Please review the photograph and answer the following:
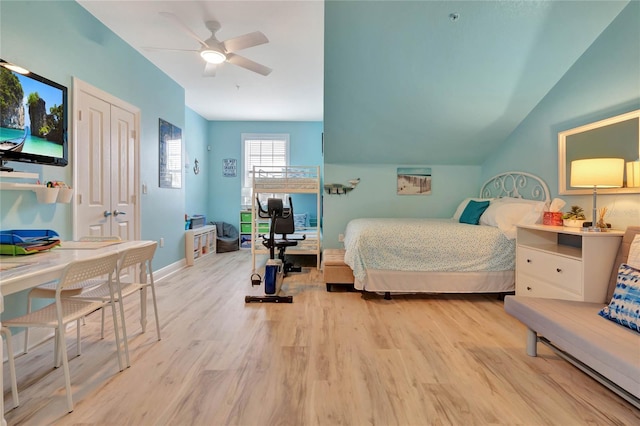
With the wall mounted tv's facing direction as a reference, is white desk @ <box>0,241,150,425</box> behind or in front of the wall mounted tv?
in front

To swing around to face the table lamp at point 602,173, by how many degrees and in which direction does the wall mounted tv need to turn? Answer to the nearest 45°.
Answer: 0° — it already faces it

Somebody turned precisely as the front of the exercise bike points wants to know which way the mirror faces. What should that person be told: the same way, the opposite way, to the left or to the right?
to the right

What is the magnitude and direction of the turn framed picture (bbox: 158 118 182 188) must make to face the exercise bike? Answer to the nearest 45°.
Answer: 0° — it already faces it

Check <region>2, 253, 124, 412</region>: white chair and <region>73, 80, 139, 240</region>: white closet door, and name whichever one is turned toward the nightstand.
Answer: the white closet door
